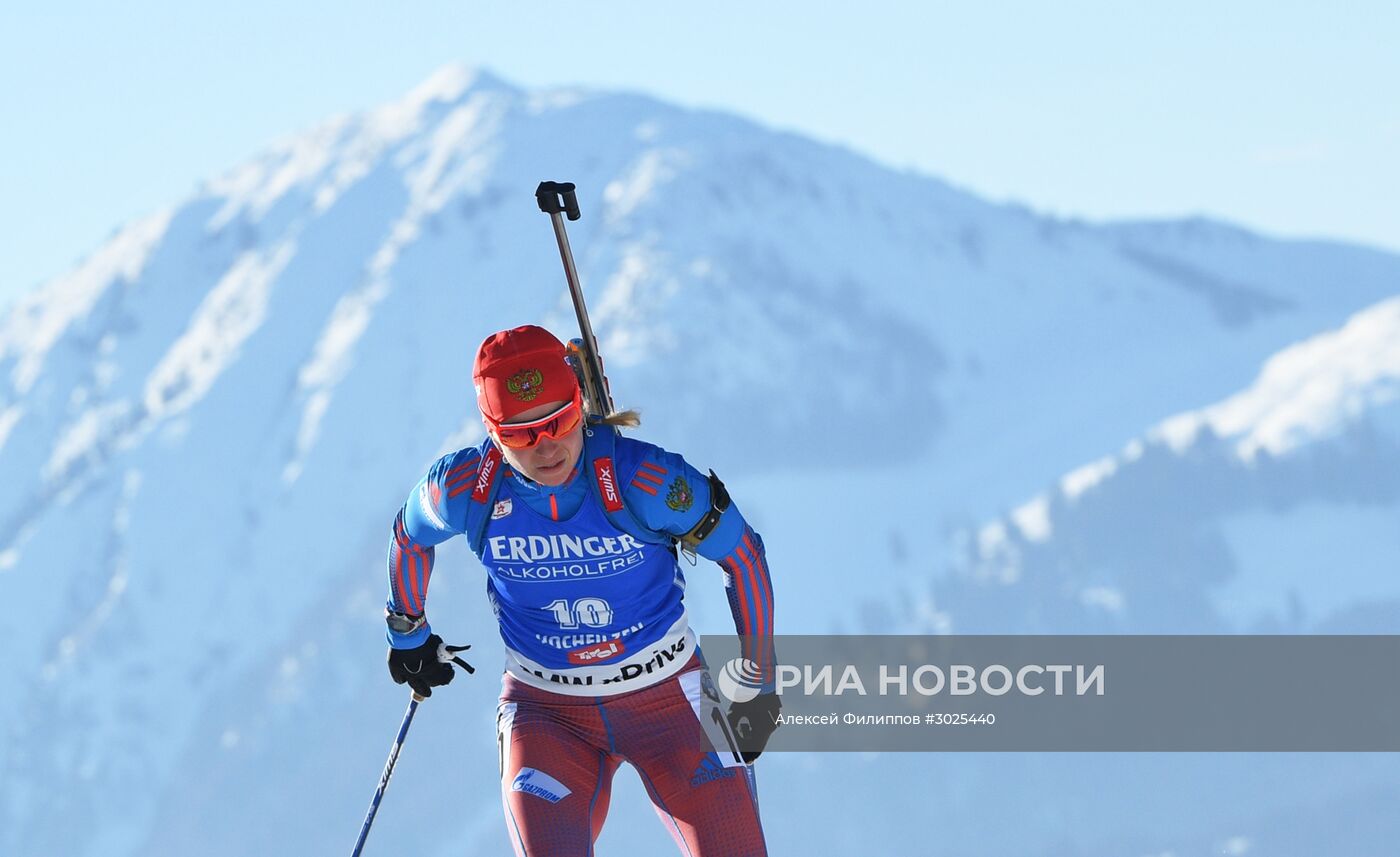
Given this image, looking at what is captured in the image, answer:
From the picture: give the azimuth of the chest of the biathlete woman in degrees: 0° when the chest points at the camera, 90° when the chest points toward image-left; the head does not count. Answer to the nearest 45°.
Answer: approximately 0°
